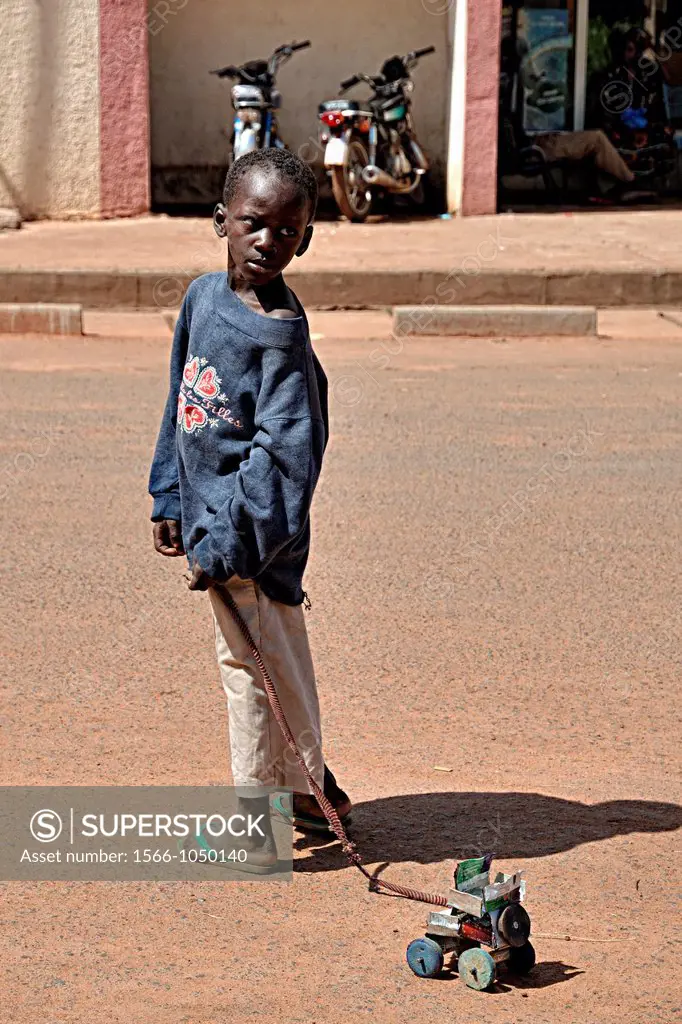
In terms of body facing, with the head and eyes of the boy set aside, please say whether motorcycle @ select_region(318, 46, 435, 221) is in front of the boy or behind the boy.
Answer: behind

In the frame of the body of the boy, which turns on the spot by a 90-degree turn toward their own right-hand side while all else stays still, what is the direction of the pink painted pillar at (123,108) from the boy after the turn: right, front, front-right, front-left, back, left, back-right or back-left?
front-right

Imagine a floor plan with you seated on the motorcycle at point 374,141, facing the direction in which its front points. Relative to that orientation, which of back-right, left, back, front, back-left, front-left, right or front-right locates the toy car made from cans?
back-right

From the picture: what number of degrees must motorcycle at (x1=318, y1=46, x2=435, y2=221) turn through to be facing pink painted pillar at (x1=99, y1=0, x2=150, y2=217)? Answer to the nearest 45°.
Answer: approximately 135° to its left

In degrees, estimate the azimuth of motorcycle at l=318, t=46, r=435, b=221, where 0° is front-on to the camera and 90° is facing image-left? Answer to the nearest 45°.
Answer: approximately 225°

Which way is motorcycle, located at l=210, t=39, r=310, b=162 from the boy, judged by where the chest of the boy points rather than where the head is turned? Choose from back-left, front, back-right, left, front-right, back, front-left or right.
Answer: back-right

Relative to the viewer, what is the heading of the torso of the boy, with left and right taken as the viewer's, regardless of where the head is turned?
facing the viewer and to the left of the viewer

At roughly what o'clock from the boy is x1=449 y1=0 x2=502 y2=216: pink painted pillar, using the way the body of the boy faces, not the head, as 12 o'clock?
The pink painted pillar is roughly at 5 o'clock from the boy.
